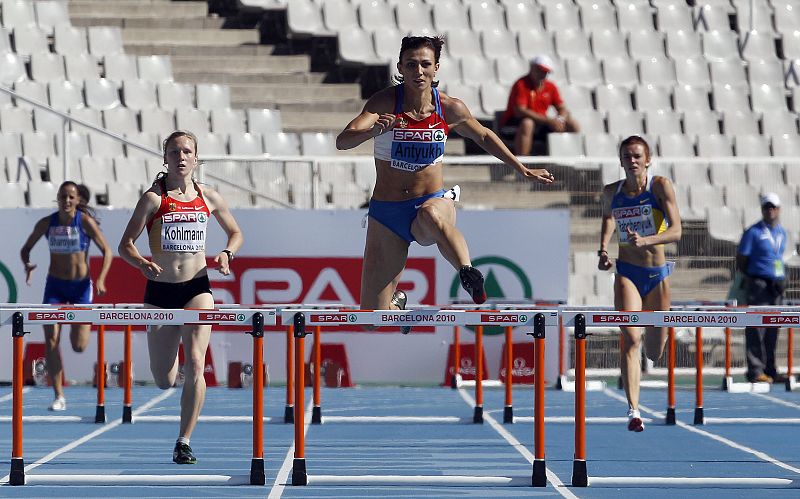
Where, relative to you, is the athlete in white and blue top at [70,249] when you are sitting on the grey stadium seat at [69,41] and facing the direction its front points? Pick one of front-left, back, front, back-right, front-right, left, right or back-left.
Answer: front

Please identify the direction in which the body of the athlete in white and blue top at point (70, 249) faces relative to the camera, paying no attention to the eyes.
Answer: toward the camera

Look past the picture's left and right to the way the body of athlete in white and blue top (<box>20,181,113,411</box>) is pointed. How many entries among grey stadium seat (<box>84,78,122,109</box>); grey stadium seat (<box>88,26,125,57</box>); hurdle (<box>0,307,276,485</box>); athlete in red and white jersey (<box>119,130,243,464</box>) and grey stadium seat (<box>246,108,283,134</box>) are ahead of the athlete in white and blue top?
2

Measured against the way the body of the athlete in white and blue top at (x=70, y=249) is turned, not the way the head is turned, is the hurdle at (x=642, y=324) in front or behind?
in front

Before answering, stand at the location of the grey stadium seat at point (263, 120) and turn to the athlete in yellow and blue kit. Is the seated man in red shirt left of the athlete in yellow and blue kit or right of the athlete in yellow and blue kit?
left

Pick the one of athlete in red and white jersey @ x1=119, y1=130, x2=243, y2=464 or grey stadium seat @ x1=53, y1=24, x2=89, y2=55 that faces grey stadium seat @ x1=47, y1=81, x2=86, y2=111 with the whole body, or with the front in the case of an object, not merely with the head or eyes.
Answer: grey stadium seat @ x1=53, y1=24, x2=89, y2=55

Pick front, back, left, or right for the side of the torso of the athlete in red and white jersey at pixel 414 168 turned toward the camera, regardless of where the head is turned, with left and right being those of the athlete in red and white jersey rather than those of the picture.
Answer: front

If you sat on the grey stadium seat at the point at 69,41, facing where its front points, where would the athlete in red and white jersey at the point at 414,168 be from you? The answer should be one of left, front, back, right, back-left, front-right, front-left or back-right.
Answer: front

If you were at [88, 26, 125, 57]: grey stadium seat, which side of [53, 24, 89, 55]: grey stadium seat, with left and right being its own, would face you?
left

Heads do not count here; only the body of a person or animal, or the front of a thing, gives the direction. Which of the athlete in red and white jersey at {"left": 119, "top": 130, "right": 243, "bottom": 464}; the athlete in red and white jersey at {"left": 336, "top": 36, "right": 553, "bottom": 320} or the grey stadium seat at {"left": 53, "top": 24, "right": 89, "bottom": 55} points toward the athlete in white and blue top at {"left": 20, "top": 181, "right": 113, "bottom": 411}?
the grey stadium seat

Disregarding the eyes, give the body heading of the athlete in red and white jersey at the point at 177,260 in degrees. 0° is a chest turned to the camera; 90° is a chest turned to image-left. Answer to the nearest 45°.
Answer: approximately 0°

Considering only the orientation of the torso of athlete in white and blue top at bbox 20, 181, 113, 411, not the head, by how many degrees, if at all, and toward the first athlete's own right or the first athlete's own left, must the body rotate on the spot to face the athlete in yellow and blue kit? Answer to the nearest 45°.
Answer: approximately 45° to the first athlete's own left

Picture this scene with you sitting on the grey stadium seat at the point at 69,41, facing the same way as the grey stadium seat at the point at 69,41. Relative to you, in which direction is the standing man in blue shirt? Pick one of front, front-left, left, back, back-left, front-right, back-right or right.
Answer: front-left

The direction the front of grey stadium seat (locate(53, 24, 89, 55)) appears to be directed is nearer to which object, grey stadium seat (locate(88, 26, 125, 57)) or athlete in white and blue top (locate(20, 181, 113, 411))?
the athlete in white and blue top

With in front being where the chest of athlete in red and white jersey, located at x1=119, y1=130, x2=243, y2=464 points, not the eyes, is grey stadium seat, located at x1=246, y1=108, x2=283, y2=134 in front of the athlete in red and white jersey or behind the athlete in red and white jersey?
behind
